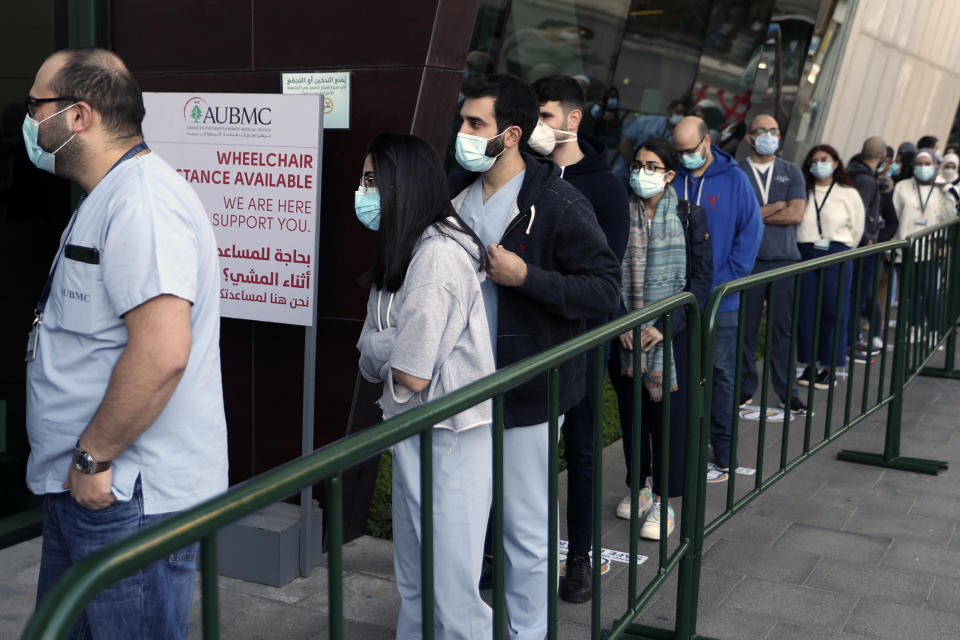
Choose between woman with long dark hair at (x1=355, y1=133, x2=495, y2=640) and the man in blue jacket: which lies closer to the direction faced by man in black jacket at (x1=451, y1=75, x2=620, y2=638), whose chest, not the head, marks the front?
the woman with long dark hair

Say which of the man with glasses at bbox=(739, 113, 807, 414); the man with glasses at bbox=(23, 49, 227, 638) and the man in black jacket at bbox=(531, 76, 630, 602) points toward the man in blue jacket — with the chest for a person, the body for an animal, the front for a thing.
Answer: the man with glasses at bbox=(739, 113, 807, 414)

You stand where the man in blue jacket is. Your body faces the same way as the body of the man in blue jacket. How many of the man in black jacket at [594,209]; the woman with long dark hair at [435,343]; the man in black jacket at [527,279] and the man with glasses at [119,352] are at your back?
0

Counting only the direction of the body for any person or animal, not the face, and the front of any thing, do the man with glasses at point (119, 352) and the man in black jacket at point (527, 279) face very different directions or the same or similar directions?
same or similar directions

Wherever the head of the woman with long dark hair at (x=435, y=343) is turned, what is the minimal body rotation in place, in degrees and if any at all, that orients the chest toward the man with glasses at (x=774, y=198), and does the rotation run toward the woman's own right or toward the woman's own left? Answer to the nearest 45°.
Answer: approximately 135° to the woman's own right

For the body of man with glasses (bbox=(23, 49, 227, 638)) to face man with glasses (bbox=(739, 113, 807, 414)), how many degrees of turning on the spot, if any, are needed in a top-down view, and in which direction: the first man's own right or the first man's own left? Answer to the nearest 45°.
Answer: approximately 135° to the first man's own right

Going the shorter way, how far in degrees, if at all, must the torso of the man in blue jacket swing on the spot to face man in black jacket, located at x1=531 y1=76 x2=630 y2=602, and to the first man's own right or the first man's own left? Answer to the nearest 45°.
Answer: approximately 45° to the first man's own left

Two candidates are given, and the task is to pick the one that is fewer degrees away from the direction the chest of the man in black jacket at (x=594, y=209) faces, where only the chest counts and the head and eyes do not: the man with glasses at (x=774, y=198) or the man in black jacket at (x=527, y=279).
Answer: the man in black jacket

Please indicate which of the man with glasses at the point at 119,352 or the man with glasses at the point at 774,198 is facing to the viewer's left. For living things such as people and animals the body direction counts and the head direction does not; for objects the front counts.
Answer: the man with glasses at the point at 119,352

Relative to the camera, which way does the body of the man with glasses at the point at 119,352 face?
to the viewer's left

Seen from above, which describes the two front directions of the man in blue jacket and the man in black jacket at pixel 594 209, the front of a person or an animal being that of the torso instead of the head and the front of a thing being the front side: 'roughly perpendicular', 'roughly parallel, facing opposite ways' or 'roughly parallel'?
roughly parallel

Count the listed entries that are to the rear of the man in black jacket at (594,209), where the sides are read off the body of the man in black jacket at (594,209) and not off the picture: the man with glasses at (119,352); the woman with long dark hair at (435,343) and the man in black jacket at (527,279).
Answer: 0

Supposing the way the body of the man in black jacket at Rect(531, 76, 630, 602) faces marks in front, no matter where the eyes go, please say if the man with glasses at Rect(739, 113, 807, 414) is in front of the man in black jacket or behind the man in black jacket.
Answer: behind

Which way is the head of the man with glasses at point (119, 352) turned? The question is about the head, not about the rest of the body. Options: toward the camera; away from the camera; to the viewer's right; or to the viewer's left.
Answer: to the viewer's left

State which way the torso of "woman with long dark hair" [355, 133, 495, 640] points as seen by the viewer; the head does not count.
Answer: to the viewer's left

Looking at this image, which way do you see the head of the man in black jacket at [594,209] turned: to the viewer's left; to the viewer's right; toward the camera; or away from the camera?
to the viewer's left

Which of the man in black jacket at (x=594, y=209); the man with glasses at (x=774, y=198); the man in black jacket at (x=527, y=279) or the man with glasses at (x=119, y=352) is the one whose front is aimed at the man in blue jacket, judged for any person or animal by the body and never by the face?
the man with glasses at (x=774, y=198)

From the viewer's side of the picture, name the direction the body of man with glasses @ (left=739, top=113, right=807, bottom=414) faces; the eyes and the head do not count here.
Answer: toward the camera
